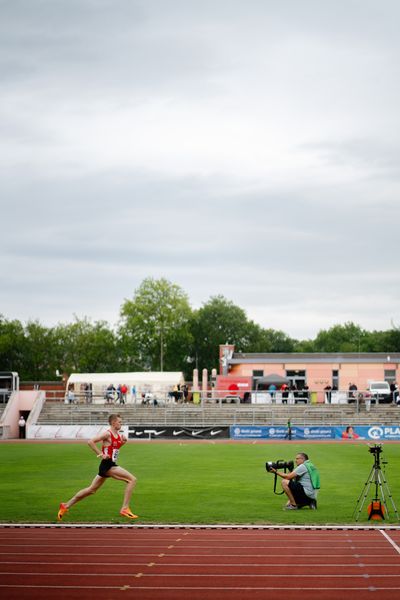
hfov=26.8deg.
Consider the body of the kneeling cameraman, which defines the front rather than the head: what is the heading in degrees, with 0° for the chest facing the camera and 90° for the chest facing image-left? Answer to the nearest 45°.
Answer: approximately 90°
